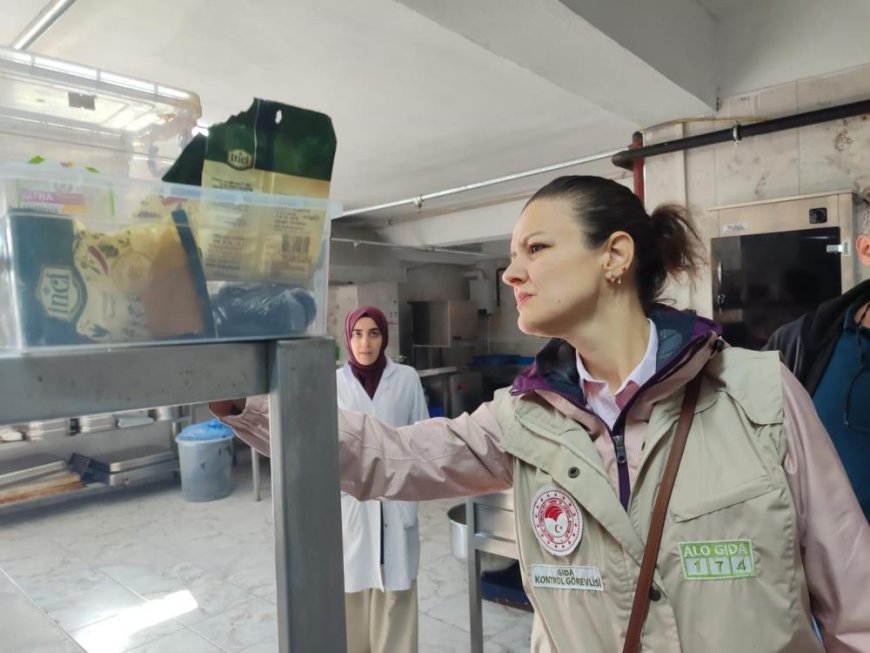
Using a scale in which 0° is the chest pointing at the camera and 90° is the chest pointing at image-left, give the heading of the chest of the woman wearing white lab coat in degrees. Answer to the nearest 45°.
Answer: approximately 0°

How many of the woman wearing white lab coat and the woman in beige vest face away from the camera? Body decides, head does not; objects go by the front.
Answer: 0

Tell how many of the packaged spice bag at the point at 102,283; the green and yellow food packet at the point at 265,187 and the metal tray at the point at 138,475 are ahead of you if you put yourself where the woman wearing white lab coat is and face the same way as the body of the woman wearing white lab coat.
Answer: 2

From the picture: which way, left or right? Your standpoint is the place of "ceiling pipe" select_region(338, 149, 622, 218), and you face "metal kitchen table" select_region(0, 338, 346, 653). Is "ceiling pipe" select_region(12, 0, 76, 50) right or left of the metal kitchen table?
right

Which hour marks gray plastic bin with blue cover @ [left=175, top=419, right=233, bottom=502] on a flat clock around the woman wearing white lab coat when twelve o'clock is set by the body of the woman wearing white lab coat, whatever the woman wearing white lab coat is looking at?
The gray plastic bin with blue cover is roughly at 5 o'clock from the woman wearing white lab coat.

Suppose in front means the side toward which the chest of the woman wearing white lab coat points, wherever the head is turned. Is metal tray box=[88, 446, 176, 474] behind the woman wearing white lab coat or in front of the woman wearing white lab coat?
behind

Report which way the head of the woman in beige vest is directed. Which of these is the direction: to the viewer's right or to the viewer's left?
to the viewer's left

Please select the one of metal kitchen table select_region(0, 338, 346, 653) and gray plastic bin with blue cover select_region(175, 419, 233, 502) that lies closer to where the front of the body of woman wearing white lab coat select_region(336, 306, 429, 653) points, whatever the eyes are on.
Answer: the metal kitchen table

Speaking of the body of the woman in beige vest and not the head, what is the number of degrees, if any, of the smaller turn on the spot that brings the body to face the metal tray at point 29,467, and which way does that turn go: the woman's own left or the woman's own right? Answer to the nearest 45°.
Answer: approximately 90° to the woman's own right

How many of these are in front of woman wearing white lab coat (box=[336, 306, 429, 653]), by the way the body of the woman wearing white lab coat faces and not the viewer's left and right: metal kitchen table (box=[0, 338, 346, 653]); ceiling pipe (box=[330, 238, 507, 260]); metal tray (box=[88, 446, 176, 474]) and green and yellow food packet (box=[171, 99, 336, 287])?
2
